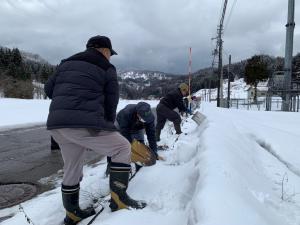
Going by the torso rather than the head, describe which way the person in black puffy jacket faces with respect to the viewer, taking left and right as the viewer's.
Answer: facing away from the viewer and to the right of the viewer

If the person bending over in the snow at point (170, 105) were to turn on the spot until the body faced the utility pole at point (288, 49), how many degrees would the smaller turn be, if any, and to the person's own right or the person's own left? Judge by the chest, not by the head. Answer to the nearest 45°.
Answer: approximately 45° to the person's own left

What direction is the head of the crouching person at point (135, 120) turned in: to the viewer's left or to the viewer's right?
to the viewer's right

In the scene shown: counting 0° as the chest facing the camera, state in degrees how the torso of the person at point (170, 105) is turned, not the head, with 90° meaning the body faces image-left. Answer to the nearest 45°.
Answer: approximately 270°

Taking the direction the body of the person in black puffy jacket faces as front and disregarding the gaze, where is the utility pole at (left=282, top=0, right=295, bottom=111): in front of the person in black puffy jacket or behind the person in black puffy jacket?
in front

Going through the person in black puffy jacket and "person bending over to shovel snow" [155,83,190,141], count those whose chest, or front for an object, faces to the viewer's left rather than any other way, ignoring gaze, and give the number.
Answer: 0
